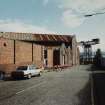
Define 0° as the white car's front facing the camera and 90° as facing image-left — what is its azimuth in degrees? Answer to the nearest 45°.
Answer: approximately 225°
